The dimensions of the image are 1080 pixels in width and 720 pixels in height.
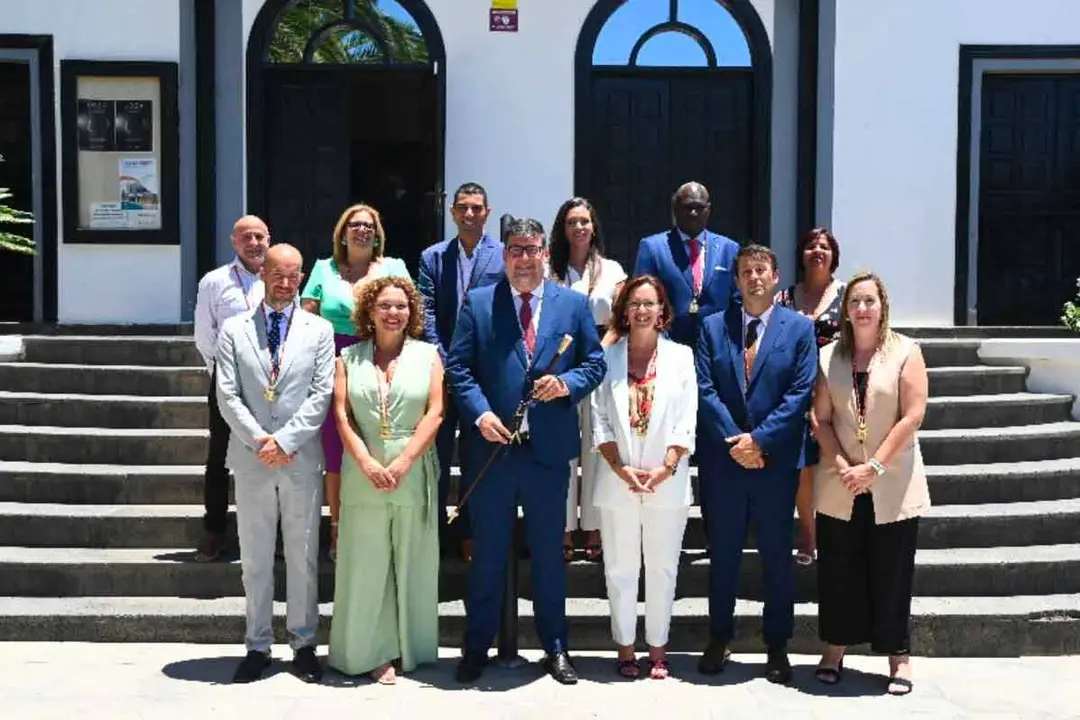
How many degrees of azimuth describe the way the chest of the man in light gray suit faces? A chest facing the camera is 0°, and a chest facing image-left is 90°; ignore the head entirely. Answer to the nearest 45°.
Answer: approximately 0°

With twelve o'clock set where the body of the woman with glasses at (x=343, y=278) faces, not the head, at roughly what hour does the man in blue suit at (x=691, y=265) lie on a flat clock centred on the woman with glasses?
The man in blue suit is roughly at 9 o'clock from the woman with glasses.

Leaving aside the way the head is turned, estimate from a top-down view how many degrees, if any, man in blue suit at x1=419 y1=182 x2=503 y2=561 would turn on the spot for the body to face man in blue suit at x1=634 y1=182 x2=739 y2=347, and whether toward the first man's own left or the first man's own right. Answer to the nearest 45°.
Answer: approximately 90° to the first man's own left

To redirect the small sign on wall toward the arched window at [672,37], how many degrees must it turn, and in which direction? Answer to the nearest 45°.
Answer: approximately 90° to its left

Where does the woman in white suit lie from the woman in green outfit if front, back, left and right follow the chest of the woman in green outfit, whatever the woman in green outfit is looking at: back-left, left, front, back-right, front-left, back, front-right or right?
left

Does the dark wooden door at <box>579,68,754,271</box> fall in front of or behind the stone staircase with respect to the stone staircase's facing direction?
behind

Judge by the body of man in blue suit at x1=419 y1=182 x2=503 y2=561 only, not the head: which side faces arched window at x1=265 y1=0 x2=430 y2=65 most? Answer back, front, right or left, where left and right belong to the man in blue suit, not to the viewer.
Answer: back

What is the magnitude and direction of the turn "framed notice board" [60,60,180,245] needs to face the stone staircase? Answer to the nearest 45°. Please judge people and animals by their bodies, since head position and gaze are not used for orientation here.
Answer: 0° — it already faces it
